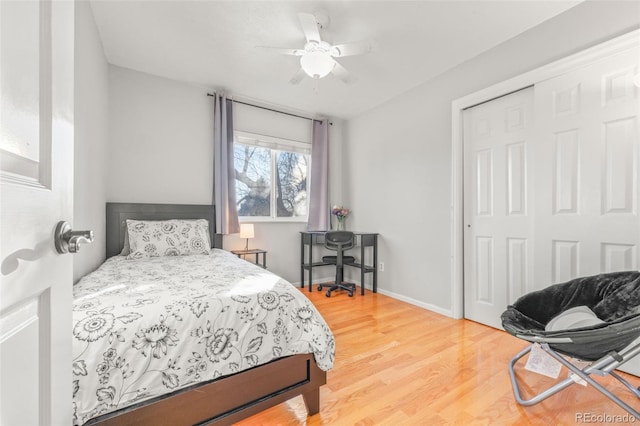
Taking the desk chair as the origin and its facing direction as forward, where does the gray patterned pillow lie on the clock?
The gray patterned pillow is roughly at 8 o'clock from the desk chair.

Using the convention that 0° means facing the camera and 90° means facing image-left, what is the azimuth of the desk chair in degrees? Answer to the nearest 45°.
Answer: approximately 180°

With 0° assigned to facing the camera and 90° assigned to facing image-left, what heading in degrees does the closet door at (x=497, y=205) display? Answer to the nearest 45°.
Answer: approximately 45°

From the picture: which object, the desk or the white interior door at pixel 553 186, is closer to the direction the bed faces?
the white interior door

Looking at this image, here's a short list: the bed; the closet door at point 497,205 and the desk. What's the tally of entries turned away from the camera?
0

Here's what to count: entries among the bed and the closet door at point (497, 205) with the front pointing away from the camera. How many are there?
0

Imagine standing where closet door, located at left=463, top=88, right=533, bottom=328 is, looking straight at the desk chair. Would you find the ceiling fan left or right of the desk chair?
left

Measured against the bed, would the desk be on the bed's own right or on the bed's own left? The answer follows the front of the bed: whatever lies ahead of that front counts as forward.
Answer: on the bed's own left

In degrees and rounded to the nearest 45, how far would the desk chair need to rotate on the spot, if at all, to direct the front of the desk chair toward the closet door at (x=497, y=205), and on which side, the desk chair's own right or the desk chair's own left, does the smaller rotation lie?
approximately 135° to the desk chair's own right

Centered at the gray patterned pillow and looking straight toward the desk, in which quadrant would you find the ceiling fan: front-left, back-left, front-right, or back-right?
front-right

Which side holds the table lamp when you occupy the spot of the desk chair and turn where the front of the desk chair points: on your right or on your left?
on your left

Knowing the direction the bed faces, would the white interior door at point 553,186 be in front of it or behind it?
in front

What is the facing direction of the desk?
toward the camera

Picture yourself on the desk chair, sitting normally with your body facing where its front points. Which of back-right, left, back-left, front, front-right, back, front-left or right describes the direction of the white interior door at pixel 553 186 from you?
back-right

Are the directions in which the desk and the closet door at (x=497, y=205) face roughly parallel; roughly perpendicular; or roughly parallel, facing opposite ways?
roughly perpendicular
